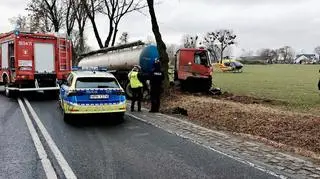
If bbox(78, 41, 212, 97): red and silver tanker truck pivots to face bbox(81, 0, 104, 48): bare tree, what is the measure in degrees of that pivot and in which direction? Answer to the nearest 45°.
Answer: approximately 180°

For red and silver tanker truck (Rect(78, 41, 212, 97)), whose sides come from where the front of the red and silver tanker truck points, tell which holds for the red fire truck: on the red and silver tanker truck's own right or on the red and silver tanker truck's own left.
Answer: on the red and silver tanker truck's own right

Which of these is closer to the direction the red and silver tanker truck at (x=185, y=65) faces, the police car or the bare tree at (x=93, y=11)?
the police car
